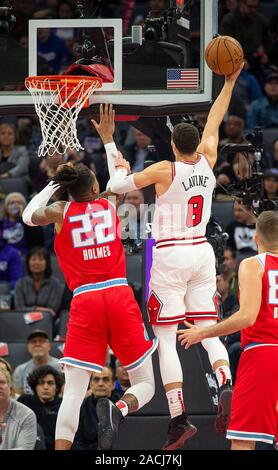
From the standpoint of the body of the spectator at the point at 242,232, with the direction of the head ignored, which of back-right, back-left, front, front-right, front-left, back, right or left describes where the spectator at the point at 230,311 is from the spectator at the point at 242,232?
front

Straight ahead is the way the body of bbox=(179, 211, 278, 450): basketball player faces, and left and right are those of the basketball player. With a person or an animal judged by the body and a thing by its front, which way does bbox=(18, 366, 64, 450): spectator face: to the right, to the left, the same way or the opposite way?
the opposite way

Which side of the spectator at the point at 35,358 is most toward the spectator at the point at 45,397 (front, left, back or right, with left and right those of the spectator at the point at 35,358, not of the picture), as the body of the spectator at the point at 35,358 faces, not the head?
front

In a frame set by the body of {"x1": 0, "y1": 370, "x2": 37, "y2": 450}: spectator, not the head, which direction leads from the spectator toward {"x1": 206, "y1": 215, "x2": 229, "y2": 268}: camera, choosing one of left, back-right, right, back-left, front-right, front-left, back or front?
left

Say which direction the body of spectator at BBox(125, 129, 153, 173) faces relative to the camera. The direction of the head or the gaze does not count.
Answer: toward the camera

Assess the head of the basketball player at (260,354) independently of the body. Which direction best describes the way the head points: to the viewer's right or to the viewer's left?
to the viewer's left

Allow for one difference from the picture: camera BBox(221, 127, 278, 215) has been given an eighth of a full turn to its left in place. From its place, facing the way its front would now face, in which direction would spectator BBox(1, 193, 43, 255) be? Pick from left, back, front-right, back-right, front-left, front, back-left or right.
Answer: right

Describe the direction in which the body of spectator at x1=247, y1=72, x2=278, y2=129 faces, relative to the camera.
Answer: toward the camera

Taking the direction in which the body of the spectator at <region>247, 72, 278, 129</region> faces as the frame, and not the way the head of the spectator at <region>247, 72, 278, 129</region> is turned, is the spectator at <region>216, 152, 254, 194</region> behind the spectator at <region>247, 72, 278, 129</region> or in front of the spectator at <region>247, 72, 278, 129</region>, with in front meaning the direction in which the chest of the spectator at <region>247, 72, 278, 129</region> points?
in front

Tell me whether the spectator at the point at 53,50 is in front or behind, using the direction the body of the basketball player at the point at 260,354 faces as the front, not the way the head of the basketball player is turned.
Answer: in front

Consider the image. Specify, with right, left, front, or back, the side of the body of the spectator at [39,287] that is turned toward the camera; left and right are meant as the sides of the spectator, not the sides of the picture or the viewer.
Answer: front

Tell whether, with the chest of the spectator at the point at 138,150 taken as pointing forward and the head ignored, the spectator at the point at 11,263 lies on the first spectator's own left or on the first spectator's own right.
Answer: on the first spectator's own right

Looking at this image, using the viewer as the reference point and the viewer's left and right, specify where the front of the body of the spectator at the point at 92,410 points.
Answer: facing the viewer

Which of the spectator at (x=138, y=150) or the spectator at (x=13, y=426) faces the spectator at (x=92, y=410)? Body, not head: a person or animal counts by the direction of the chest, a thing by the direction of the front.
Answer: the spectator at (x=138, y=150)

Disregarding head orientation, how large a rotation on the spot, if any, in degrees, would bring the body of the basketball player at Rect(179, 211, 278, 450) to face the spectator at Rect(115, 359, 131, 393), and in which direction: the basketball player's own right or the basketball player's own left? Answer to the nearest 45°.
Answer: approximately 45° to the basketball player's own left
